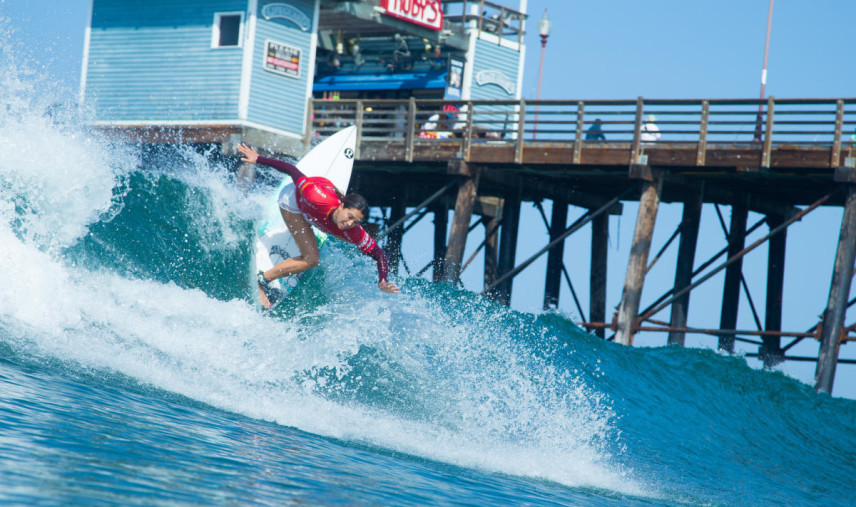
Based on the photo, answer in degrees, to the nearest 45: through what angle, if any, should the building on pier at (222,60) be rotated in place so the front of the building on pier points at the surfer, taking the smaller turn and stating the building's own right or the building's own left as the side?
approximately 45° to the building's own right

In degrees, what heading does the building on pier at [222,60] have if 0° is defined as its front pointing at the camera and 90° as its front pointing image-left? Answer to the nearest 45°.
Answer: approximately 315°

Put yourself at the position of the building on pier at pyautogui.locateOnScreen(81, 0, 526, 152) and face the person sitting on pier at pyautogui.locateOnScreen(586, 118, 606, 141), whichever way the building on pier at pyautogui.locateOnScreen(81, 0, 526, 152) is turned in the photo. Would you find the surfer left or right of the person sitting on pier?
right
